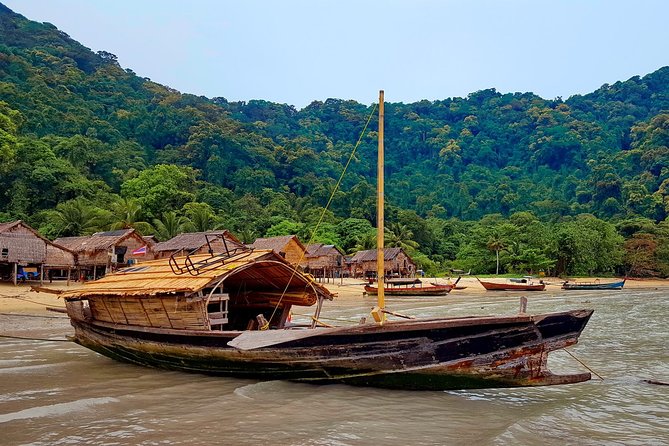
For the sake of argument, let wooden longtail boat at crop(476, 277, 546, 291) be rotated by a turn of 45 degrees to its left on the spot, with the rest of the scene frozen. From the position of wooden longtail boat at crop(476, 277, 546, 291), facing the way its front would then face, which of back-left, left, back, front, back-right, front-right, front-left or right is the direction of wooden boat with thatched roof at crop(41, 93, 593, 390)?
front-left

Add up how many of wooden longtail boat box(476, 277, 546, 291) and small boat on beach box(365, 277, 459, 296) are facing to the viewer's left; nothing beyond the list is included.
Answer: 1

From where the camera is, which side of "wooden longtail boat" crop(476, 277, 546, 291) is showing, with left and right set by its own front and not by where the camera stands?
left

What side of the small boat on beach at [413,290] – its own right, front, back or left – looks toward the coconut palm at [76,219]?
back

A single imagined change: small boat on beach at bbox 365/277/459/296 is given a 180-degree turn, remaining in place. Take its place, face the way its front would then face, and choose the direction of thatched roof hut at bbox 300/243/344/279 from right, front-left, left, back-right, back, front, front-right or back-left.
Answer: front-right

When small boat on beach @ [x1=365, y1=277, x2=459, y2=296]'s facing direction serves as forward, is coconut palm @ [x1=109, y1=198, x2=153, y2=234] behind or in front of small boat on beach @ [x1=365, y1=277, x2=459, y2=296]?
behind

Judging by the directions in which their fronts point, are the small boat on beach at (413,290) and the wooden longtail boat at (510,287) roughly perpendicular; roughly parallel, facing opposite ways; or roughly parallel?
roughly parallel, facing opposite ways

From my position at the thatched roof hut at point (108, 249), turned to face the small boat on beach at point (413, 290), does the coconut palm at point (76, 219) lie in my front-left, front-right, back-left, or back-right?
back-left

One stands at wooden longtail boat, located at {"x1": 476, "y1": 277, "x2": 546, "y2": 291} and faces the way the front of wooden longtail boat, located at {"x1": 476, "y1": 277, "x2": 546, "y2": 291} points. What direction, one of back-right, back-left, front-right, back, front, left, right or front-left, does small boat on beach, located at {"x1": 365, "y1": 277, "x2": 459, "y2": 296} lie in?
front-left

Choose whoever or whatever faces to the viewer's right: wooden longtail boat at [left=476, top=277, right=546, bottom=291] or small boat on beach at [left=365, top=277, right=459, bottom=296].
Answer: the small boat on beach

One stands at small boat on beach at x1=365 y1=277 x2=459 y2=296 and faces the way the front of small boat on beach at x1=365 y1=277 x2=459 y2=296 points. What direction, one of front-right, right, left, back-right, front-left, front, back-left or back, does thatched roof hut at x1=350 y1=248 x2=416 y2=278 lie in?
left

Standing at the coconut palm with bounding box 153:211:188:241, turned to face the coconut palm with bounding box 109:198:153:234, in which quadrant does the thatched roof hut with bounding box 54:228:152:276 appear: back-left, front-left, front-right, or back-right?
front-left

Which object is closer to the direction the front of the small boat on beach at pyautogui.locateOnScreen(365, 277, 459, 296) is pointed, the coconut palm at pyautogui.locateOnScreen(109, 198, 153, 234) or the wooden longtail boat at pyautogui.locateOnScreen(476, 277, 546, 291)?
the wooden longtail boat

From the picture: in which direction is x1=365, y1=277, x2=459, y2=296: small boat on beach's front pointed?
to the viewer's right

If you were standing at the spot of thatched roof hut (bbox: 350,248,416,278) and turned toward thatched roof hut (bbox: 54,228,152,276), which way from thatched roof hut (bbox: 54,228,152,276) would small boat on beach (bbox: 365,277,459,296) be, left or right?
left

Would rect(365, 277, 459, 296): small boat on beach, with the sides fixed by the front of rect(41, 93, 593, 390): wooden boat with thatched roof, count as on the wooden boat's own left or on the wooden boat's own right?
on the wooden boat's own left

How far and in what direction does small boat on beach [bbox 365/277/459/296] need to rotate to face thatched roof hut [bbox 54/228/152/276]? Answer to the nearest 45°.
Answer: approximately 180°

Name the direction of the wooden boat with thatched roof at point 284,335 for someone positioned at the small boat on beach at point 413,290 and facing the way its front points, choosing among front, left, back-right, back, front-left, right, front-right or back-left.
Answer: right
